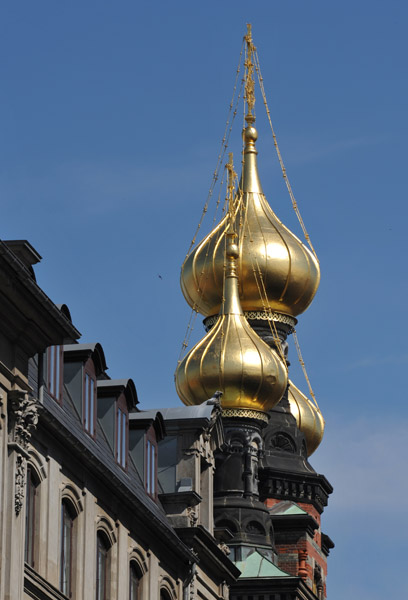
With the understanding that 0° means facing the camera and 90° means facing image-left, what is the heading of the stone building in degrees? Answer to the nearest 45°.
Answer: approximately 315°
